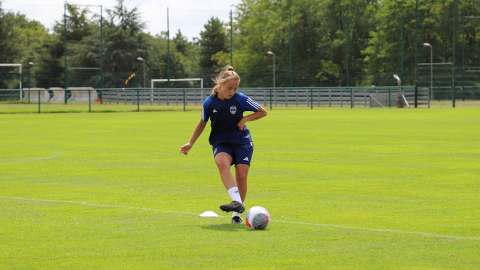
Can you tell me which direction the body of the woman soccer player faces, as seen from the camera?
toward the camera

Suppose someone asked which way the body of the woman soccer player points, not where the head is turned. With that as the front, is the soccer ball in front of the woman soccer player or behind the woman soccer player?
in front
